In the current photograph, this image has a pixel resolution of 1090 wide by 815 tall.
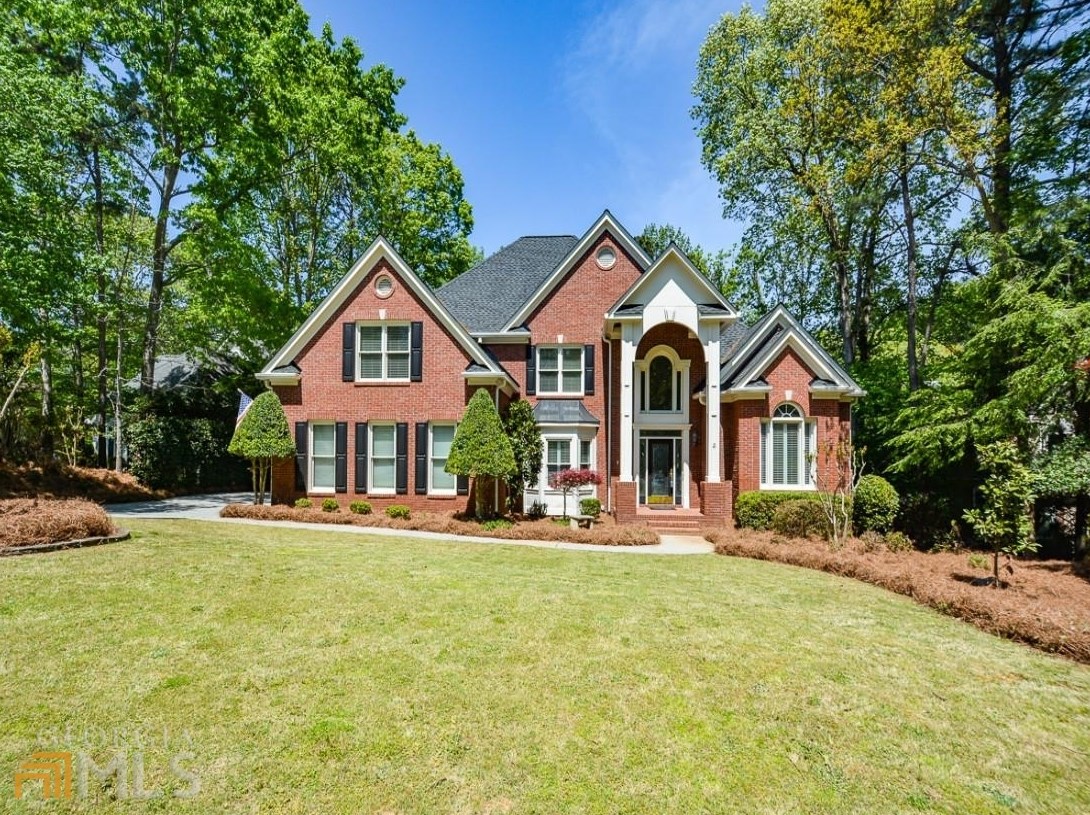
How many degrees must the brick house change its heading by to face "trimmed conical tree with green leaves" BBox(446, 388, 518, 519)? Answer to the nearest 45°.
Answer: approximately 45° to its right

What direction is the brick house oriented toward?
toward the camera
